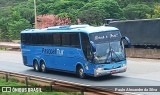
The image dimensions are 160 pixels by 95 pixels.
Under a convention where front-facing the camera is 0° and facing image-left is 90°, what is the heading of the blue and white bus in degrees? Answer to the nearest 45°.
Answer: approximately 315°
